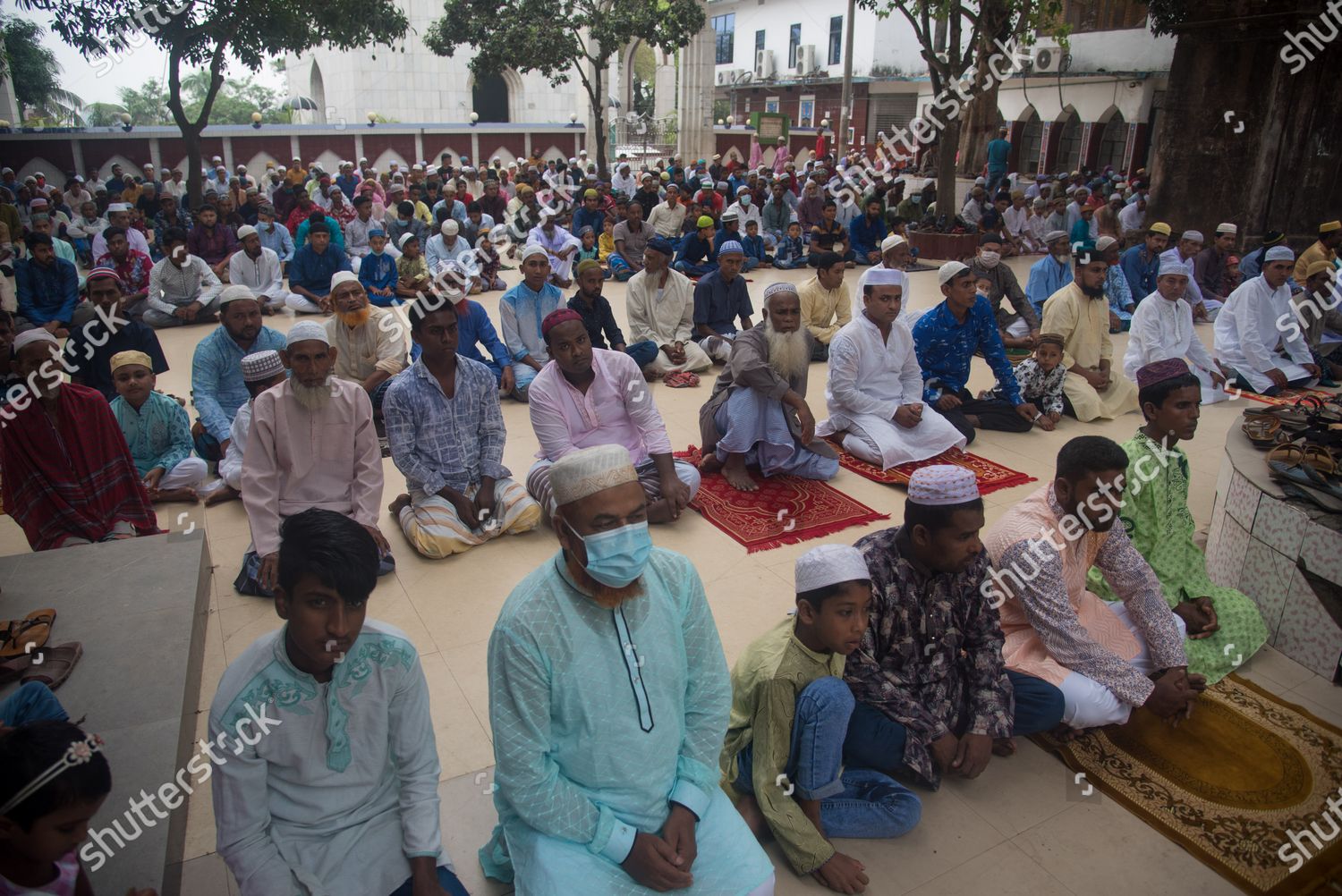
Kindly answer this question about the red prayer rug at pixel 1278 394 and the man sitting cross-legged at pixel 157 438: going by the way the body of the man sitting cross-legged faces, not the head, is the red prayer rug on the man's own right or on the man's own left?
on the man's own left

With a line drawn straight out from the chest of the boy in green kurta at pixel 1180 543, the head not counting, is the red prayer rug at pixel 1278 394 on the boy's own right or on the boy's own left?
on the boy's own left

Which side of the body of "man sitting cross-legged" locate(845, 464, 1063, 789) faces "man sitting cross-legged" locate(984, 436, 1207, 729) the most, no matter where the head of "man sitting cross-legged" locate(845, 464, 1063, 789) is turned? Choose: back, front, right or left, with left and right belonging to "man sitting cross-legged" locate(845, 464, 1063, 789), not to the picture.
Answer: left

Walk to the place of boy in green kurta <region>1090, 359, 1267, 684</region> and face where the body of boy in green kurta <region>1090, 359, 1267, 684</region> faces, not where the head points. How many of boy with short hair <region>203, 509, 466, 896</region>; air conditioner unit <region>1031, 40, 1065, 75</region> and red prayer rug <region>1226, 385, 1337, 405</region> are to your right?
1

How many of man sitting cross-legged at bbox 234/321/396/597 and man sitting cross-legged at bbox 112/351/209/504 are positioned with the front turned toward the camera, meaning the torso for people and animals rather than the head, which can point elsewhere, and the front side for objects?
2

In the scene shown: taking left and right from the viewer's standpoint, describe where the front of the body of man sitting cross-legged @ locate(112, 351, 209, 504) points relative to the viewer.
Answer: facing the viewer

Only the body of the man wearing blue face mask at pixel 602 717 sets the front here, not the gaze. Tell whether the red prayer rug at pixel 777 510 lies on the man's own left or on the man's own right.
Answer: on the man's own left

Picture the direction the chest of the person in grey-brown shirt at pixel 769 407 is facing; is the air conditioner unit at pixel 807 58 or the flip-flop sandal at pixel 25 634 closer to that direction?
the flip-flop sandal

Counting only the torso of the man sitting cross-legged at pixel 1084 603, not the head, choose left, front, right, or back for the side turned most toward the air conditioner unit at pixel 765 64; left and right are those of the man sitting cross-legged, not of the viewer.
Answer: back

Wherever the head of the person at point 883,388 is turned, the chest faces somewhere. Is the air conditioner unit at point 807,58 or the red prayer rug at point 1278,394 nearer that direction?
the red prayer rug

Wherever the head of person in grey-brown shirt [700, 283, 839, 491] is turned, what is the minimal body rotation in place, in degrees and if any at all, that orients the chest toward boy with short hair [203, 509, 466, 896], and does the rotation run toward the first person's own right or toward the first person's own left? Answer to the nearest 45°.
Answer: approximately 45° to the first person's own right

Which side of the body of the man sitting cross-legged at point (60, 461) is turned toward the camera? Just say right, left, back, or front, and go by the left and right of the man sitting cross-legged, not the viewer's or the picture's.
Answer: front
